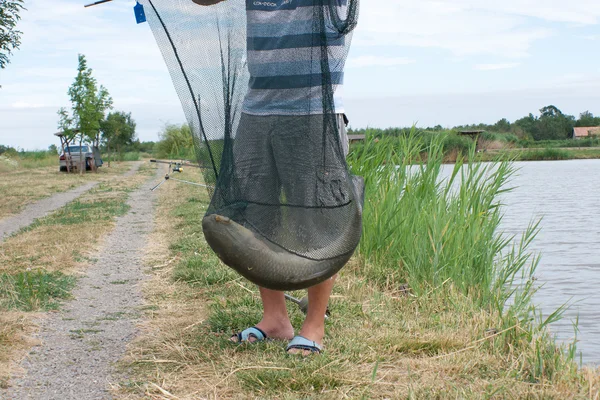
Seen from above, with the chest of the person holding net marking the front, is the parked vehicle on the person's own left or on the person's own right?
on the person's own right

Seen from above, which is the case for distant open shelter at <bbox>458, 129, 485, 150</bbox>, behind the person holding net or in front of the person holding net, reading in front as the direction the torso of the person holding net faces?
behind

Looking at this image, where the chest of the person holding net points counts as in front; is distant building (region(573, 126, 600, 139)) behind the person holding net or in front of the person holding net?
behind

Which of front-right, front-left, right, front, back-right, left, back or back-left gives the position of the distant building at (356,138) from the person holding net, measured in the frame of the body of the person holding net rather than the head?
back-right

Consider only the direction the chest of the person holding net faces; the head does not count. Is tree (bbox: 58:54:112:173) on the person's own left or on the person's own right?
on the person's own right

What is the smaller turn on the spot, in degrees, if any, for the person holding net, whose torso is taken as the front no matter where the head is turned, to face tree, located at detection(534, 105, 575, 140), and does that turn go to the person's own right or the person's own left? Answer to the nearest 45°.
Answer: approximately 180°

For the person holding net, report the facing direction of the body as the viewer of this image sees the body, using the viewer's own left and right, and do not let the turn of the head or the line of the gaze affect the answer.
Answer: facing the viewer and to the left of the viewer
